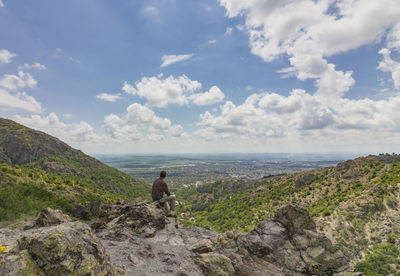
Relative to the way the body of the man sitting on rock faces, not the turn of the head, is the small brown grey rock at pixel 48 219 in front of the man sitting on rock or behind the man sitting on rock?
behind

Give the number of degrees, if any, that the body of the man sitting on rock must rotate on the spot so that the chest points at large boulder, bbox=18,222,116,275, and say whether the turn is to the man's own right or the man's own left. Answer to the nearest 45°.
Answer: approximately 135° to the man's own right

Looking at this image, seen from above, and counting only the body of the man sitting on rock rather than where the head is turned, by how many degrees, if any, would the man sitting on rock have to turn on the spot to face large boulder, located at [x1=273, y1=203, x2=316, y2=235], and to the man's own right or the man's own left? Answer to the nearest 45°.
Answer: approximately 45° to the man's own right

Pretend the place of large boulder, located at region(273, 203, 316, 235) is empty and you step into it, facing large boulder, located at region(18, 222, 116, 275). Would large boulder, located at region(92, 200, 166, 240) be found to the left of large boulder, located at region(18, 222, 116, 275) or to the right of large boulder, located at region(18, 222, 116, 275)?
right

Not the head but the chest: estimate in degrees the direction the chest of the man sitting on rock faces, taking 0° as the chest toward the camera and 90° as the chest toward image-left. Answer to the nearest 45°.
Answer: approximately 225°

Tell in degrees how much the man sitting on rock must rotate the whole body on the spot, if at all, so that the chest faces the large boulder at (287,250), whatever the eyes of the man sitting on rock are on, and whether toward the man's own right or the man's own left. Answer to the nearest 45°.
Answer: approximately 90° to the man's own right
